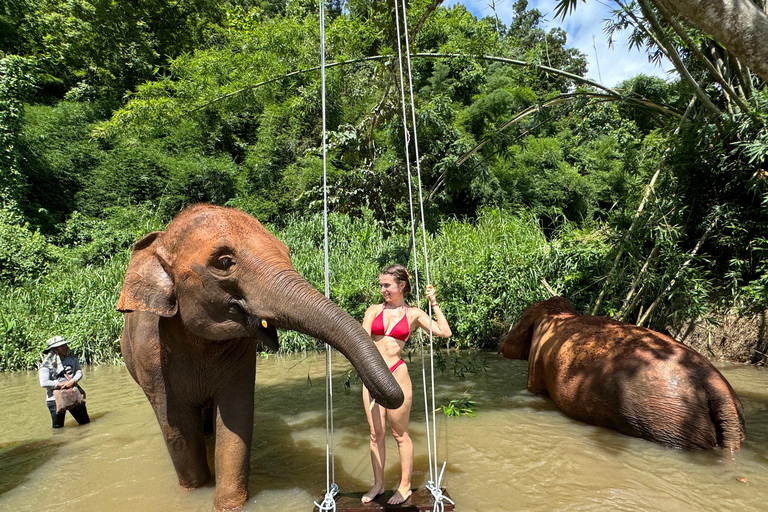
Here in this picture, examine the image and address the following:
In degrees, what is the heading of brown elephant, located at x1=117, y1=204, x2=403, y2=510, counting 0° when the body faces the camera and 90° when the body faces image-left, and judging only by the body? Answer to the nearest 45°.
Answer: approximately 315°

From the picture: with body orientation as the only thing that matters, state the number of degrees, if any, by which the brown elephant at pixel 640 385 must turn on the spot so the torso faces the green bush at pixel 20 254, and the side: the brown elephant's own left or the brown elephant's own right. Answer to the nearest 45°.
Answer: approximately 45° to the brown elephant's own left

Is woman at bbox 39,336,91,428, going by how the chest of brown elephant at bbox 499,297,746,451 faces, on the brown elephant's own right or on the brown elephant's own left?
on the brown elephant's own left

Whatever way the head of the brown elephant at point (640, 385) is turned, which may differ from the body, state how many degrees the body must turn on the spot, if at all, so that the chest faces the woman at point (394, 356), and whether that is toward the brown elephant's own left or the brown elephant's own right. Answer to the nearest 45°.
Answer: approximately 90° to the brown elephant's own left

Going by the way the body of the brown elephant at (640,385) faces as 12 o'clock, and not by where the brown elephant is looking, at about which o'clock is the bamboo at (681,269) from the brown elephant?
The bamboo is roughly at 2 o'clock from the brown elephant.

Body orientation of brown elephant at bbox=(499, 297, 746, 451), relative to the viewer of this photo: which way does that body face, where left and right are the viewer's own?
facing away from the viewer and to the left of the viewer
